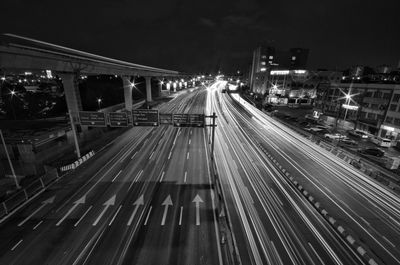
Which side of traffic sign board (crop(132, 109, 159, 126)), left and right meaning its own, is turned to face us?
front

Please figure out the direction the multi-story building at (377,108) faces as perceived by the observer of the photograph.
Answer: facing the viewer and to the left of the viewer

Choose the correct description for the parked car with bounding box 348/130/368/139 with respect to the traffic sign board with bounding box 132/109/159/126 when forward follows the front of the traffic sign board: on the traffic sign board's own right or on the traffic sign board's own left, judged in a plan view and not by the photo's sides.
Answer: on the traffic sign board's own left

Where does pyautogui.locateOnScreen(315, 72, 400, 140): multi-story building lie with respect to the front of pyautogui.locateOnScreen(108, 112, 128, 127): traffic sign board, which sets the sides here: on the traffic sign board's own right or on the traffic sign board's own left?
on the traffic sign board's own left

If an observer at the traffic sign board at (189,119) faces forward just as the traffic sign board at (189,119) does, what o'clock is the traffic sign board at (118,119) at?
the traffic sign board at (118,119) is roughly at 3 o'clock from the traffic sign board at (189,119).

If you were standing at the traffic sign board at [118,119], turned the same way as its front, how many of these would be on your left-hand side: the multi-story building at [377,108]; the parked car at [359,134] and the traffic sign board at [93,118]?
2

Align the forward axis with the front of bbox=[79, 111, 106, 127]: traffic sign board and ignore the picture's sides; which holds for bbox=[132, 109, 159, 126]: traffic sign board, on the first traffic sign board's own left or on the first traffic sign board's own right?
on the first traffic sign board's own left

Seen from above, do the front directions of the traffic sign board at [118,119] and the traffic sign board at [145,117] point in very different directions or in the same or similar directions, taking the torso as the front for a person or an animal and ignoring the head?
same or similar directions

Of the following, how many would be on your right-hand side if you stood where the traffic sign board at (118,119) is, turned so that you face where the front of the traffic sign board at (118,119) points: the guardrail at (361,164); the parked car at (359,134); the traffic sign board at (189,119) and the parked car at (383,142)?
0

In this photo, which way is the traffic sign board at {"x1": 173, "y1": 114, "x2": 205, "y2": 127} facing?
toward the camera

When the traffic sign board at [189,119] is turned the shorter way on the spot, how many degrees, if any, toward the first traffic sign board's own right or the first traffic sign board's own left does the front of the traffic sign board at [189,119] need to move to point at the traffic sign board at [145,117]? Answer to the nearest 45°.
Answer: approximately 90° to the first traffic sign board's own right

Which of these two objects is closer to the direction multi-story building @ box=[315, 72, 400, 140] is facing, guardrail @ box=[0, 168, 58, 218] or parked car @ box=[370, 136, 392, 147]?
the guardrail

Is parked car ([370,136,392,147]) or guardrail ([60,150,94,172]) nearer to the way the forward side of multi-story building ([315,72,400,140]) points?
the guardrail

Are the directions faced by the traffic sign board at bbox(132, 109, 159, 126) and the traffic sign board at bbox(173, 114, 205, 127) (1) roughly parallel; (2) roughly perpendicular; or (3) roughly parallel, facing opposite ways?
roughly parallel
